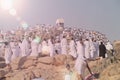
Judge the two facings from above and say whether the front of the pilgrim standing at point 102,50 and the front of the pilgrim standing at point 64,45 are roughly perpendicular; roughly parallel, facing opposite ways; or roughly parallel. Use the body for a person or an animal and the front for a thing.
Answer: roughly parallel

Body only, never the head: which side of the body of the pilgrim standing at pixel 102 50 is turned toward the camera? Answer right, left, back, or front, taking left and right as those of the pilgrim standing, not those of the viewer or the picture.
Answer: back

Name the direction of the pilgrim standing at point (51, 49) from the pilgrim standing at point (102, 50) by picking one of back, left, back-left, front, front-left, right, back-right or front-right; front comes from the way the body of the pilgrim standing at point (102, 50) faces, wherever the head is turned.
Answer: left

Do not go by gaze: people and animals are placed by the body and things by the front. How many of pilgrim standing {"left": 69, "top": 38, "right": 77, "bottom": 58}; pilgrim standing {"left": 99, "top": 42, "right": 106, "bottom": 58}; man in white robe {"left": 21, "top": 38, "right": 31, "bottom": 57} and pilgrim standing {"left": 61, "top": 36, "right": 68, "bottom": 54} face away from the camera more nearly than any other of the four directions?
4

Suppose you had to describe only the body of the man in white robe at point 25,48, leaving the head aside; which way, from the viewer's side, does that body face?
away from the camera

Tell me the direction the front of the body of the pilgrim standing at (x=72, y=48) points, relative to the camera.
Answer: away from the camera

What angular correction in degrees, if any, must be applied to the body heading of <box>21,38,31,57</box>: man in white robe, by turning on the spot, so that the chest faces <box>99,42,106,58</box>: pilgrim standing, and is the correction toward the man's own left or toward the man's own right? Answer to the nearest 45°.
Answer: approximately 90° to the man's own right

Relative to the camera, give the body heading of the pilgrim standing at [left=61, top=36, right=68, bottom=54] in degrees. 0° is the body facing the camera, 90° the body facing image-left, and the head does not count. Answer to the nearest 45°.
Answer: approximately 180°

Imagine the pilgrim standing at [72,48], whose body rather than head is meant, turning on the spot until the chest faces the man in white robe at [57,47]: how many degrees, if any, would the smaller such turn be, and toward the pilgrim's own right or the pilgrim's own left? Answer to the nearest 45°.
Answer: approximately 90° to the pilgrim's own left
